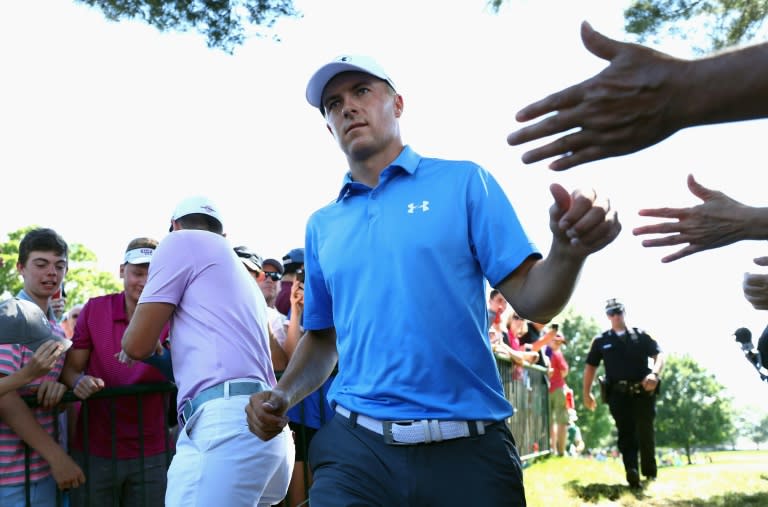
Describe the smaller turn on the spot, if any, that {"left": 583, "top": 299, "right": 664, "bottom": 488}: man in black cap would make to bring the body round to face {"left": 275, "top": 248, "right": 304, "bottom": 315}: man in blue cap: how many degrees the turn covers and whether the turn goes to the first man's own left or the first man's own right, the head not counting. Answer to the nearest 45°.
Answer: approximately 45° to the first man's own right

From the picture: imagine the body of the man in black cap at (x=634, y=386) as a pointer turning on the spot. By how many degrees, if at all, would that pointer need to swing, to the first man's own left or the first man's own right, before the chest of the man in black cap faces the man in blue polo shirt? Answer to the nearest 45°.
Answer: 0° — they already face them

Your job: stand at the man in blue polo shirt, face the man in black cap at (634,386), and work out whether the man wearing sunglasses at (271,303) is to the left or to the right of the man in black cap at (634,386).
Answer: left
